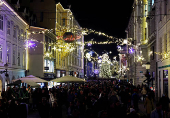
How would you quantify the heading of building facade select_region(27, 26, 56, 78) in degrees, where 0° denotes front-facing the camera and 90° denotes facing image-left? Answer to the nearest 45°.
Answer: approximately 315°

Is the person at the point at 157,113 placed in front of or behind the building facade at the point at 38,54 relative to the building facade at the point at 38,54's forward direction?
in front
